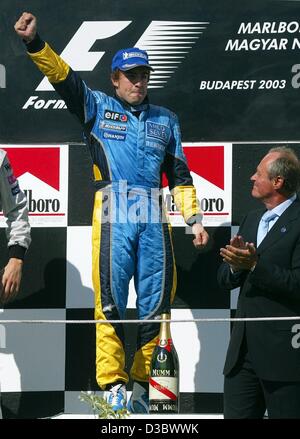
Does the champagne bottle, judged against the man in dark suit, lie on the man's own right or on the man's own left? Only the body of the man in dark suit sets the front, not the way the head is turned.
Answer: on the man's own right

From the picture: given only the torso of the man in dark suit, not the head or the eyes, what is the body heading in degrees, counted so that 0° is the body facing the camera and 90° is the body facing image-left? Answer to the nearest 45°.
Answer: approximately 45°

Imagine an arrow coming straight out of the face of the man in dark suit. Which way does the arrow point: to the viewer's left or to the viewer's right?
to the viewer's left
